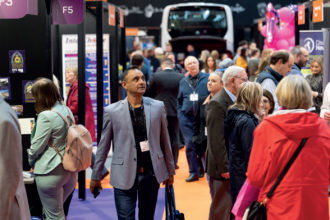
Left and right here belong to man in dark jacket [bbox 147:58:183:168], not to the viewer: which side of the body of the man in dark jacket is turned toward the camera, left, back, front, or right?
back

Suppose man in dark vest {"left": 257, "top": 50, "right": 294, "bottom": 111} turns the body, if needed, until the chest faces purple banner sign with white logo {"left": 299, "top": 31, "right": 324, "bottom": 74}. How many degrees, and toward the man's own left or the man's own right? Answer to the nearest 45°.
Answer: approximately 90° to the man's own left

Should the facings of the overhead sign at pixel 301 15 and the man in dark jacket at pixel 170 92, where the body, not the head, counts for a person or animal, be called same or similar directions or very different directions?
very different directions

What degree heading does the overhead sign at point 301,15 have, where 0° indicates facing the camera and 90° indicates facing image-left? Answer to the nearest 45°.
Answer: approximately 0°

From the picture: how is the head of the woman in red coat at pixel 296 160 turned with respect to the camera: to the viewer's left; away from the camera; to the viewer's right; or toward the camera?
away from the camera

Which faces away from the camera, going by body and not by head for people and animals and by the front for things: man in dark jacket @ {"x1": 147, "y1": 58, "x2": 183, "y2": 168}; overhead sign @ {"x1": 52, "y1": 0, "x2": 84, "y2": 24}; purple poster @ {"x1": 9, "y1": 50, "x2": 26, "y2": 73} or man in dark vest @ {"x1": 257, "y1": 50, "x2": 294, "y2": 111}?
man in dark jacket @ {"x1": 147, "y1": 58, "x2": 183, "y2": 168}

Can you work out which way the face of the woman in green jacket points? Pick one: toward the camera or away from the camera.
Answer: away from the camera

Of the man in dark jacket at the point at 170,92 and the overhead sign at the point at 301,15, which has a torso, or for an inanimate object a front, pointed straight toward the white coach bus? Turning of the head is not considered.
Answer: the man in dark jacket
